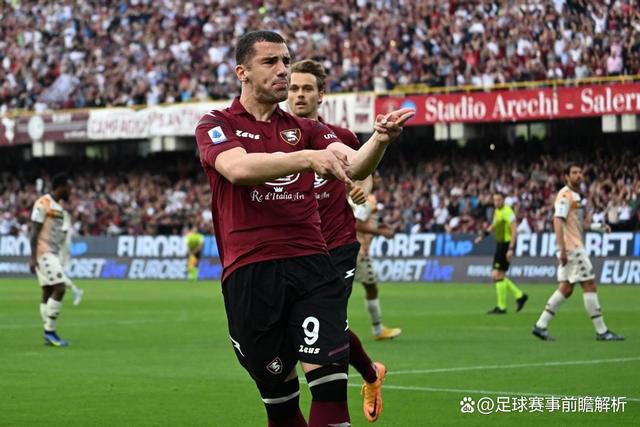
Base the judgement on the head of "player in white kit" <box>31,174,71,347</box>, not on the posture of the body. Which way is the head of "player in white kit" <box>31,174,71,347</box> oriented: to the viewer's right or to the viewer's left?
to the viewer's right

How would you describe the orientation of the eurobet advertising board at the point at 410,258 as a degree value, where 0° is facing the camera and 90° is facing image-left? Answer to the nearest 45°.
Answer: approximately 0°

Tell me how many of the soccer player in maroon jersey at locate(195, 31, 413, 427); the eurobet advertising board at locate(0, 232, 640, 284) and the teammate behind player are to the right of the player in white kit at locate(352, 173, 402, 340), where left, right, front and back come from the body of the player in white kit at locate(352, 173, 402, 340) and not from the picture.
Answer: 2

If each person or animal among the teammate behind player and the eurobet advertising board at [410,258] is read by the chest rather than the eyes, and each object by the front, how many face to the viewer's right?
0

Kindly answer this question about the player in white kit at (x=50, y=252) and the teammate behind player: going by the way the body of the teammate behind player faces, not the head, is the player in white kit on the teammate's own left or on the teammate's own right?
on the teammate's own right

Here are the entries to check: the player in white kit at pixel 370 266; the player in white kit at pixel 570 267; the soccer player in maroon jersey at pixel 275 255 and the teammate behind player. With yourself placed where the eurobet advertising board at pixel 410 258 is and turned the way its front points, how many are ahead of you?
4

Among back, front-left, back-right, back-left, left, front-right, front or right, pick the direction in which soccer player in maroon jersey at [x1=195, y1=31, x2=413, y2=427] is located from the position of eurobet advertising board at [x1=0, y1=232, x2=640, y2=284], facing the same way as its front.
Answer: front
